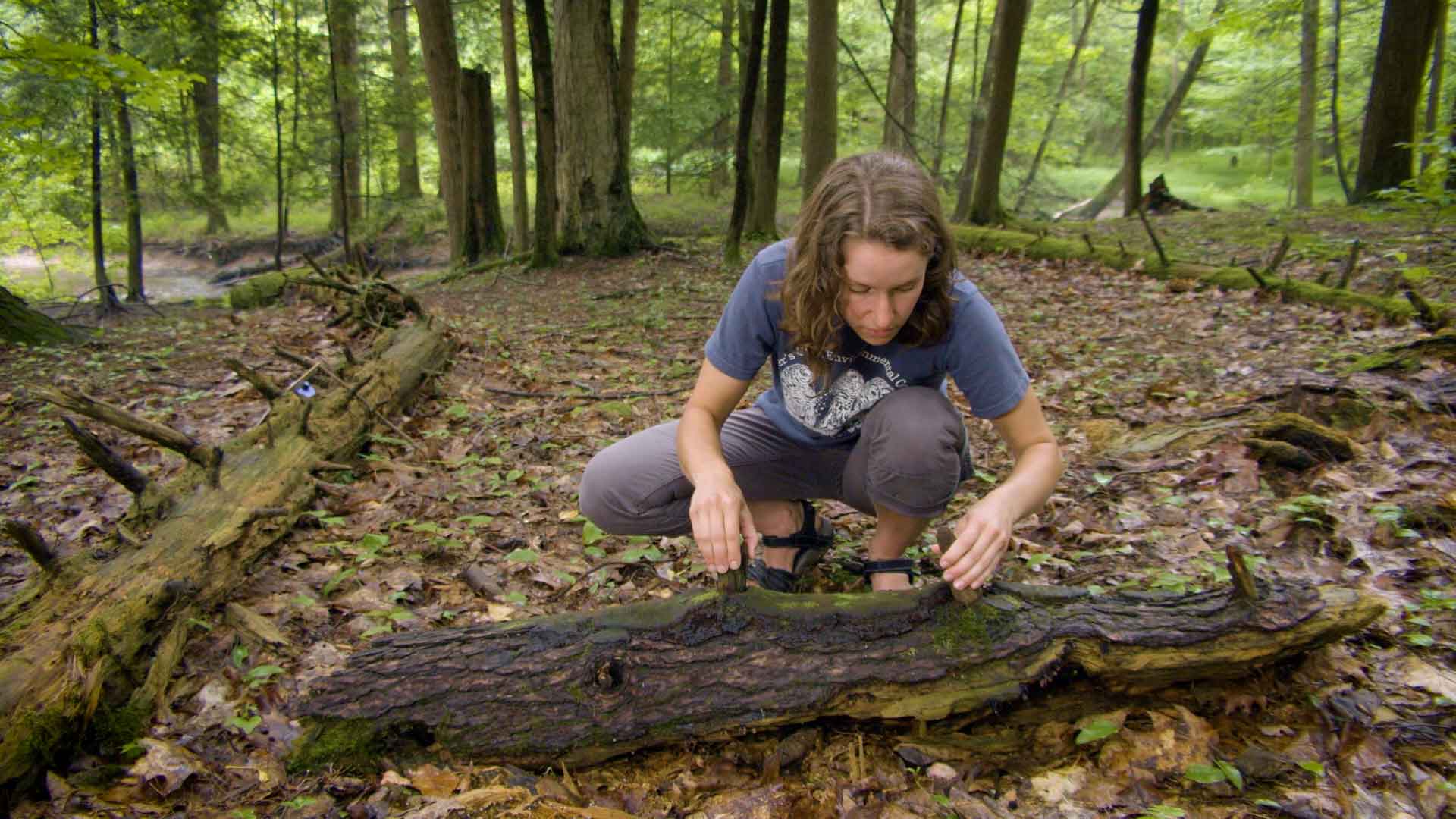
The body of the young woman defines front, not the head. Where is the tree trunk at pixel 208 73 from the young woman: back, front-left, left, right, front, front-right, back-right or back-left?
back-right

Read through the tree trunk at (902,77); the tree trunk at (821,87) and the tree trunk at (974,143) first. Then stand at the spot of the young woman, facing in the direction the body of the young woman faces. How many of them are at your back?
3

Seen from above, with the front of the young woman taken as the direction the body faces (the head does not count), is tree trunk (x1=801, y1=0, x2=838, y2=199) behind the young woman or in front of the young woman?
behind

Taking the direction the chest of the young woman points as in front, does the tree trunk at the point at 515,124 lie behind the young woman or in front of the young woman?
behind

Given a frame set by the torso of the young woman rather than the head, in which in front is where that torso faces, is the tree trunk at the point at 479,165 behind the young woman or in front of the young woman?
behind

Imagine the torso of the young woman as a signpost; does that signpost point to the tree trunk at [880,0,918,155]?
no

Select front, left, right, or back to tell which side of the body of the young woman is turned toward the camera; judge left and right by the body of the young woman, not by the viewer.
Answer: front

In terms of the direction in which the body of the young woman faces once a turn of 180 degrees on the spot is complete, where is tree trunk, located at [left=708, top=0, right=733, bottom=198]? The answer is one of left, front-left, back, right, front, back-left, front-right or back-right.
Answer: front

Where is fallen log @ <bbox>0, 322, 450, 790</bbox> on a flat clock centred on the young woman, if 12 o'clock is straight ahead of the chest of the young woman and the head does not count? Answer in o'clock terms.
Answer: The fallen log is roughly at 3 o'clock from the young woman.

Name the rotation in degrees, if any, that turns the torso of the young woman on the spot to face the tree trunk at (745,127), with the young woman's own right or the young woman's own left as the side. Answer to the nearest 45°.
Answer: approximately 180°

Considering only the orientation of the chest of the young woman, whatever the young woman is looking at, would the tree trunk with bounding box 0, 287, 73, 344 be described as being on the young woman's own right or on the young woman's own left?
on the young woman's own right

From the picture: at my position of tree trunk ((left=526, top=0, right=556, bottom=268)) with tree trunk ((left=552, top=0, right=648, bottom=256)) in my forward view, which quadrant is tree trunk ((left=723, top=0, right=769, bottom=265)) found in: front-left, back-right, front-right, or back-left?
front-right

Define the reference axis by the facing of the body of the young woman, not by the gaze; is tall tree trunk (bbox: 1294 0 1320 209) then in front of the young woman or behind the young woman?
behind

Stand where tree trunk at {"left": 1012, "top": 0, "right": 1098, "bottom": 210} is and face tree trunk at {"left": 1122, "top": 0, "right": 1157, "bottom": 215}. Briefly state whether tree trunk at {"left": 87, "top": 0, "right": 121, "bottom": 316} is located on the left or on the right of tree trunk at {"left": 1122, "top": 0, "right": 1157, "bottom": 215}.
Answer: right

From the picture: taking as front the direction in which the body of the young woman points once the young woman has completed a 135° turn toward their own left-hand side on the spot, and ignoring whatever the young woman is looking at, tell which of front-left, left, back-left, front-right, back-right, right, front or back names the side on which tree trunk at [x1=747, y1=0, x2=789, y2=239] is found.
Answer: front-left

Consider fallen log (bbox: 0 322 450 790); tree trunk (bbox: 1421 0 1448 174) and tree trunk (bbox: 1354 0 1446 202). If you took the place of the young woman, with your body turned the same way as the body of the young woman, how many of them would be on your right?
1

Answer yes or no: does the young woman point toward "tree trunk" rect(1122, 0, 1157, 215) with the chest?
no

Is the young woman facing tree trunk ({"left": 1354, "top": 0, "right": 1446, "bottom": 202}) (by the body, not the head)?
no

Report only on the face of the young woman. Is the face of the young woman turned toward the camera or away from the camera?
toward the camera
